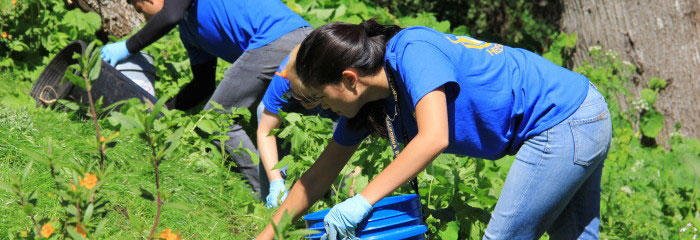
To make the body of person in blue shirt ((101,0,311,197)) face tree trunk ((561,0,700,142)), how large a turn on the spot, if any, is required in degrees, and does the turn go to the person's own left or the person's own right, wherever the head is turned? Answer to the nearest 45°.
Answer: approximately 180°

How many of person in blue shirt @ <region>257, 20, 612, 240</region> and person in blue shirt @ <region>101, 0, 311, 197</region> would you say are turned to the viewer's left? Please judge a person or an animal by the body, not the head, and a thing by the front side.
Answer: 2

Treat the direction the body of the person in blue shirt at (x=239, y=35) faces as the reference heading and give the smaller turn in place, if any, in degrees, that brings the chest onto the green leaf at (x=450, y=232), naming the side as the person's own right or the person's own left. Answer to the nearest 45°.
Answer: approximately 135° to the person's own left

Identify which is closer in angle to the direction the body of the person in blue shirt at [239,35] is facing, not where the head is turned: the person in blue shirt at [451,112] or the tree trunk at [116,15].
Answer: the tree trunk

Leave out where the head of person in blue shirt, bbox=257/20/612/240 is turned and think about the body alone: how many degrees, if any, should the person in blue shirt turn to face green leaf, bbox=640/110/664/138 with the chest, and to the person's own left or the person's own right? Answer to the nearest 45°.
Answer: approximately 135° to the person's own right

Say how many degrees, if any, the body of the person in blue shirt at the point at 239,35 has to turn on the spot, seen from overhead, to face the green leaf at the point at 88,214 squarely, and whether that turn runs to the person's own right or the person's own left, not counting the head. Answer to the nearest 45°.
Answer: approximately 90° to the person's own left

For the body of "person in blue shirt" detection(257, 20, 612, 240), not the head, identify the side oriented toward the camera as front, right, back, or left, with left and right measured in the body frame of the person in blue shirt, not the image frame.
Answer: left

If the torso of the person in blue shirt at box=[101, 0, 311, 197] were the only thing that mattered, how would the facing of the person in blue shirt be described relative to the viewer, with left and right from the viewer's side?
facing to the left of the viewer
